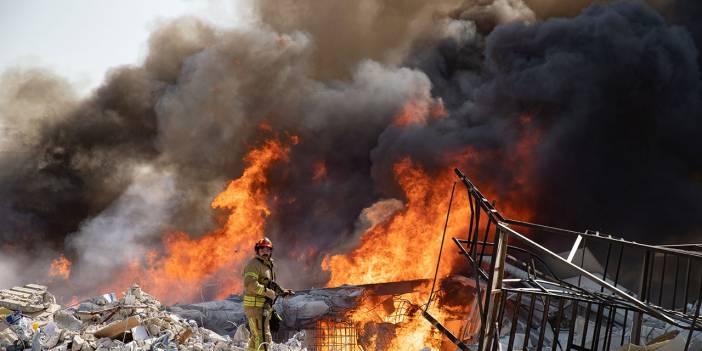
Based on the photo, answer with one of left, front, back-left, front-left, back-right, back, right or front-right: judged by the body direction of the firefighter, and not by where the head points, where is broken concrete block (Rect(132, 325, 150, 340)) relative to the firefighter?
back

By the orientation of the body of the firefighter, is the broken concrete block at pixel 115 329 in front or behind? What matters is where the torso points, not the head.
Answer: behind

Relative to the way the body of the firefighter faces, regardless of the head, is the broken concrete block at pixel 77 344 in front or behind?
behind

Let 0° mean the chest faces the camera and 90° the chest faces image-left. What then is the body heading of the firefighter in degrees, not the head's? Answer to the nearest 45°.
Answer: approximately 315°

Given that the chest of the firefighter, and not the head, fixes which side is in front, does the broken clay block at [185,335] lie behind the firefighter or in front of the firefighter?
behind
